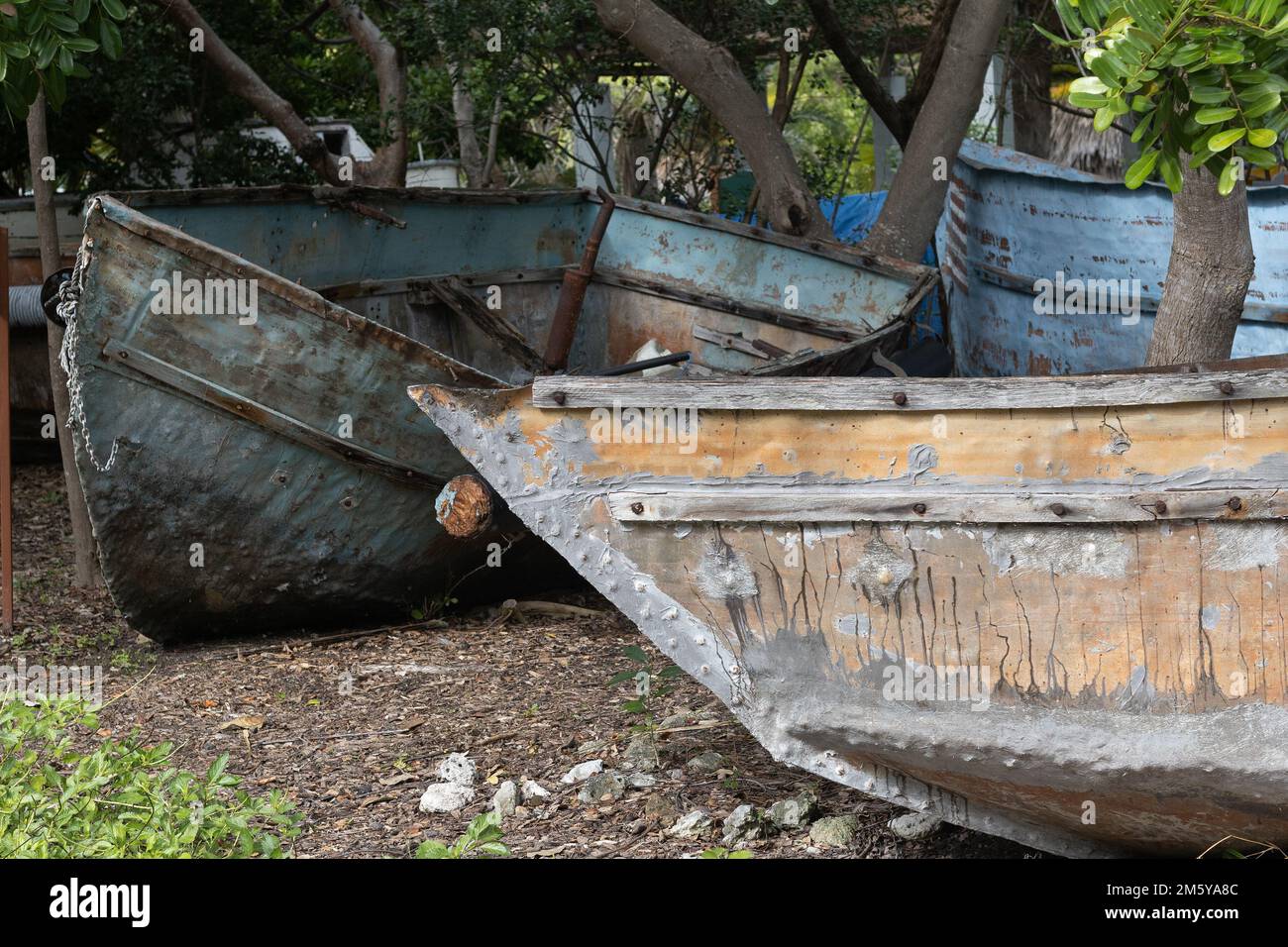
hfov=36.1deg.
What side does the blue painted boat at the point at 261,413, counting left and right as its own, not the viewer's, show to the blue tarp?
back

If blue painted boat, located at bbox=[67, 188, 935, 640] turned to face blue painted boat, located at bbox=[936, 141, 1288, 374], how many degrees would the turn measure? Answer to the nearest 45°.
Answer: approximately 180°

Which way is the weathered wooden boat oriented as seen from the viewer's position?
to the viewer's left

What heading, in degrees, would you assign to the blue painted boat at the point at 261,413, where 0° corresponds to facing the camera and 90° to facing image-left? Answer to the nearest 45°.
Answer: approximately 45°

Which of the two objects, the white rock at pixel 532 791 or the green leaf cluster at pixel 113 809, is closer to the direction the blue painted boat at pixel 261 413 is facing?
the green leaf cluster

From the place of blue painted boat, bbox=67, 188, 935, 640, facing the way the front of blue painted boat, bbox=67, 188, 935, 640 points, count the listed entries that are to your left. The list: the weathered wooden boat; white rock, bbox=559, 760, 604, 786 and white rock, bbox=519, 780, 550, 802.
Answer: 3

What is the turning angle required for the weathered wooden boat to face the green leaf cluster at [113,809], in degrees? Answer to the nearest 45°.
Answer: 0° — it already faces it

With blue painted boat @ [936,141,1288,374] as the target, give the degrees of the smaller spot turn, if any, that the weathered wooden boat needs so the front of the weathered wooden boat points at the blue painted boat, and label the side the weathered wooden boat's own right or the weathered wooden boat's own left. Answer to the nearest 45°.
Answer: approximately 90° to the weathered wooden boat's own right

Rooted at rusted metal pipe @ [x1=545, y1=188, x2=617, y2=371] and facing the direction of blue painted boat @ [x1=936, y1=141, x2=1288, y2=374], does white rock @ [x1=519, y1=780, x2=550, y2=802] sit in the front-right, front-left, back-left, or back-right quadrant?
back-right

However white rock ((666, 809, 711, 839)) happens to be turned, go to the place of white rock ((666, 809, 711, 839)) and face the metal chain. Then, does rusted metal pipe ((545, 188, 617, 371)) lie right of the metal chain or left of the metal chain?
right

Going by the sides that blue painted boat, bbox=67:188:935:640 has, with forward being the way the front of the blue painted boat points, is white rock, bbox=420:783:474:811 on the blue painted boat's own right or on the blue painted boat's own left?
on the blue painted boat's own left

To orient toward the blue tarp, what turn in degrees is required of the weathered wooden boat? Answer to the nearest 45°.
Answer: approximately 90° to its right
